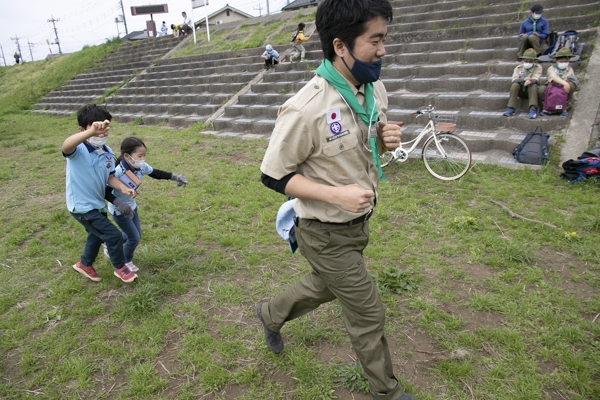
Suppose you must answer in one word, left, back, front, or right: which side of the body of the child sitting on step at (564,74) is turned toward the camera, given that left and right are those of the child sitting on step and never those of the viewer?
front

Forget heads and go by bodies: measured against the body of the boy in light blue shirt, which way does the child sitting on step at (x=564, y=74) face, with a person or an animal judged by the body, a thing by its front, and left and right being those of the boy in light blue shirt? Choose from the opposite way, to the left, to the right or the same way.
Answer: to the right

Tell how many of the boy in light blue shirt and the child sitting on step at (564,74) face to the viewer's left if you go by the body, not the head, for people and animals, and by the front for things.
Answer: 0

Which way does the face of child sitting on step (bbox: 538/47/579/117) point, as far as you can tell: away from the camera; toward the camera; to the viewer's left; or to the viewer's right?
toward the camera

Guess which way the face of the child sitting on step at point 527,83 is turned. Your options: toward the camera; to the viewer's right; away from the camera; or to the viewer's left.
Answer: toward the camera

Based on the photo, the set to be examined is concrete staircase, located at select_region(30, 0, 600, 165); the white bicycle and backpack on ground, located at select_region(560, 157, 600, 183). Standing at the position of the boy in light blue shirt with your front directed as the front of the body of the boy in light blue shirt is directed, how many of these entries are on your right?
0

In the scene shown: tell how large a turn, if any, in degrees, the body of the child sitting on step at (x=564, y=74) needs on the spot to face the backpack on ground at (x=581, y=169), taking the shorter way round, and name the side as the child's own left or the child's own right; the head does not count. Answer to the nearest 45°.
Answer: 0° — they already face it

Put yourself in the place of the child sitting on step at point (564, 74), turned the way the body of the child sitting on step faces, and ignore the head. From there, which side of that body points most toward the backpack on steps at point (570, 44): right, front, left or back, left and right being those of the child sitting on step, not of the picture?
back

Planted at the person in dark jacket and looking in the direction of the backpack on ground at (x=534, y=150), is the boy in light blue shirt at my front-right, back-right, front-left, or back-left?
front-right

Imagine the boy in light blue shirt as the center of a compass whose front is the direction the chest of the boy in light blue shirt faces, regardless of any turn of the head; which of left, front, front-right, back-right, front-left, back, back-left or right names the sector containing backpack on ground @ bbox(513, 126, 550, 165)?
front-left

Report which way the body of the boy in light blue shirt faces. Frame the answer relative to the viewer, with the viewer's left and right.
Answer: facing the viewer and to the right of the viewer

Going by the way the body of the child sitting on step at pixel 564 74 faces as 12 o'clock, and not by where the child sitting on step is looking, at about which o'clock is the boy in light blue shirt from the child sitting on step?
The boy in light blue shirt is roughly at 1 o'clock from the child sitting on step.
